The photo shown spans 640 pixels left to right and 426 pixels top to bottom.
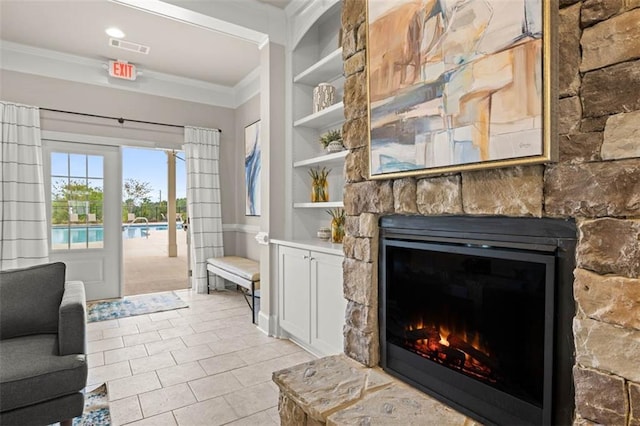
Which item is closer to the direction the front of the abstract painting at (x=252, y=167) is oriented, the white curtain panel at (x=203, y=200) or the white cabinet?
the white curtain panel

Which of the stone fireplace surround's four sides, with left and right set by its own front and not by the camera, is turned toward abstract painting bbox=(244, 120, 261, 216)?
right

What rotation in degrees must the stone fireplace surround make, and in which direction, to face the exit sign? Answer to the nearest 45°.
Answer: approximately 45° to its right

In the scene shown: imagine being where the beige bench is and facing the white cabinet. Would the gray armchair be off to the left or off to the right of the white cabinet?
right

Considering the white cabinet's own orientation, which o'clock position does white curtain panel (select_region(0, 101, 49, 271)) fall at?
The white curtain panel is roughly at 2 o'clock from the white cabinet.

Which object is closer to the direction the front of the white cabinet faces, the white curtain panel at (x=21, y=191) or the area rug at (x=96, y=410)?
the area rug

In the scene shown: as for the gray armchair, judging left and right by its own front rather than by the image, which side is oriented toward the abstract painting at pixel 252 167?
left

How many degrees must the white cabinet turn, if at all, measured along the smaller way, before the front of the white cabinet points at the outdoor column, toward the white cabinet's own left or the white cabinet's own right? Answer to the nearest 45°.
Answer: approximately 90° to the white cabinet's own right

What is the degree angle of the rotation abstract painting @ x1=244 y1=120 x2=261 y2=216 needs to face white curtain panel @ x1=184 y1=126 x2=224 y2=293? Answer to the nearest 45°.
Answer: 0° — it already faces it

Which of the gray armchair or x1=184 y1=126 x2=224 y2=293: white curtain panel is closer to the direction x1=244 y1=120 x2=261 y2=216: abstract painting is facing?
the white curtain panel

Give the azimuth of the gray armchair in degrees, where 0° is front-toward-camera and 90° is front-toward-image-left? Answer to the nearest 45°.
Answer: approximately 315°

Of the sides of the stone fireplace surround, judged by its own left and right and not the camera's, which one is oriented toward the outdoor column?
right
